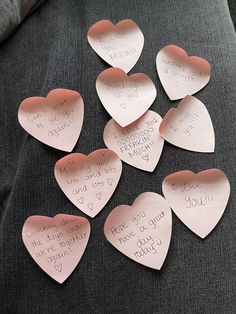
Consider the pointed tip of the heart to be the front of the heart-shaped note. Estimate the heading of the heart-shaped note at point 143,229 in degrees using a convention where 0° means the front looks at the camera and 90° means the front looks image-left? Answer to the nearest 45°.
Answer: approximately 0°

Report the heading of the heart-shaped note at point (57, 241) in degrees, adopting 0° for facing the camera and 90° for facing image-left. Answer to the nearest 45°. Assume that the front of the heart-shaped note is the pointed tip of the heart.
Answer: approximately 0°
